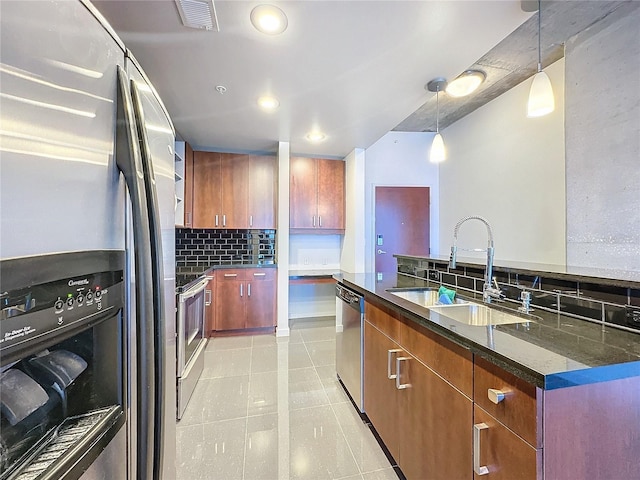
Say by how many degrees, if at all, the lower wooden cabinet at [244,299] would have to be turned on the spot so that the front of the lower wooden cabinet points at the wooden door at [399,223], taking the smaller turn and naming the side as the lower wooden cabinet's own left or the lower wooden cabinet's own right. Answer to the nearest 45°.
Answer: approximately 90° to the lower wooden cabinet's own left

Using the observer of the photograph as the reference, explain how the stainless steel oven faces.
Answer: facing to the right of the viewer

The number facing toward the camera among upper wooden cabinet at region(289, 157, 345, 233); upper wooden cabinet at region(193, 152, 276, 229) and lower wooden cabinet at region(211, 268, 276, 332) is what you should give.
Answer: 3

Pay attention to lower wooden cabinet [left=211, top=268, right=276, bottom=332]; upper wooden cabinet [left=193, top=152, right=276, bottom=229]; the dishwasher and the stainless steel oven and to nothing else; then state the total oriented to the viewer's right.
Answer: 1

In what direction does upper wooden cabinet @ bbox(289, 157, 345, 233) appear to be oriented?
toward the camera

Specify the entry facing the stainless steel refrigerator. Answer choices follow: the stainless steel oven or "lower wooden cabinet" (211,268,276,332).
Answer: the lower wooden cabinet

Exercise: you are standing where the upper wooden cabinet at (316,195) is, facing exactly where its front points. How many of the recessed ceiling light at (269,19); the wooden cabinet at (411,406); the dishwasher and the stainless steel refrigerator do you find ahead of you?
4

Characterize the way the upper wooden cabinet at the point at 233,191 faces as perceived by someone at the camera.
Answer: facing the viewer

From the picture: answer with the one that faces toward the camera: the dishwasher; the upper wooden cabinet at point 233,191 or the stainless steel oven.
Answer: the upper wooden cabinet

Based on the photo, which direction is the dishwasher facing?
to the viewer's left
